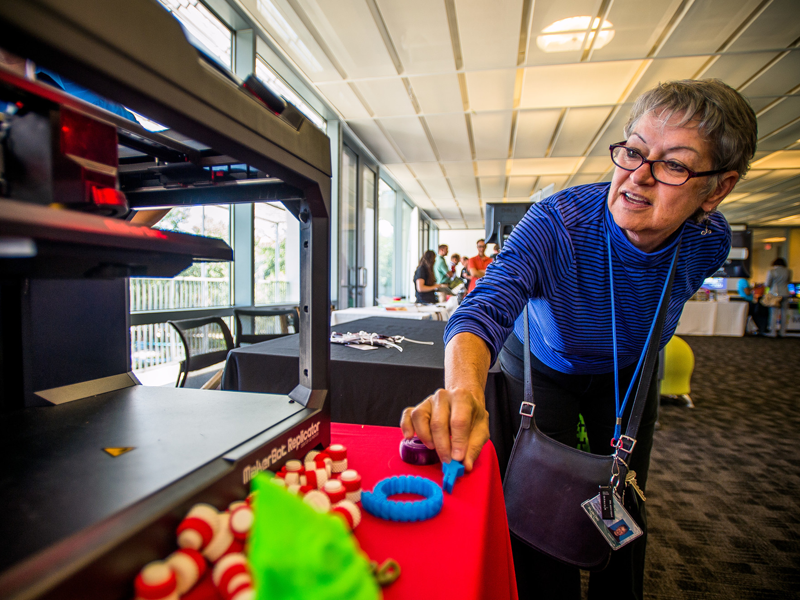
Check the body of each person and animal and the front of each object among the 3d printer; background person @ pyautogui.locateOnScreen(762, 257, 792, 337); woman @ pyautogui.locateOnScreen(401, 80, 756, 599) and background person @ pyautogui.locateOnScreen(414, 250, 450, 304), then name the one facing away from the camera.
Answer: background person @ pyautogui.locateOnScreen(762, 257, 792, 337)

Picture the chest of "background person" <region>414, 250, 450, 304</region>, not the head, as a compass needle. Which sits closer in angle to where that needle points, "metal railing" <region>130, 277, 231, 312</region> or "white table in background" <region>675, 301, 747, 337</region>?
the white table in background

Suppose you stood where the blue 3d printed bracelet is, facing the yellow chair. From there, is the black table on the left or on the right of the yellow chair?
left

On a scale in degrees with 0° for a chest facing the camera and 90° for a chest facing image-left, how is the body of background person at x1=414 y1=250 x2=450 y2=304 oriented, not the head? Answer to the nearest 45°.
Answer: approximately 270°

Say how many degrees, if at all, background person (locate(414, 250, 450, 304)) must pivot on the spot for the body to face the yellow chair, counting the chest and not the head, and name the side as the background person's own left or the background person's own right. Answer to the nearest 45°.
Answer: approximately 45° to the background person's own right

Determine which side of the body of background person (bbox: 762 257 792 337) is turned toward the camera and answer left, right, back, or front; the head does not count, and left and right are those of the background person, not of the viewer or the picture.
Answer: back

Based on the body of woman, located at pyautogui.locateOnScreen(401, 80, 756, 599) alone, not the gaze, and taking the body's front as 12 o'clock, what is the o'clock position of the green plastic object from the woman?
The green plastic object is roughly at 11 o'clock from the woman.

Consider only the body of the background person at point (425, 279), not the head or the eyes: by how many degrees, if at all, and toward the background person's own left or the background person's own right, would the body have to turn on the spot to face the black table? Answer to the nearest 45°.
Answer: approximately 90° to the background person's own right

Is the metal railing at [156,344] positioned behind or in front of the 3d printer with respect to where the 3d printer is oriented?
behind

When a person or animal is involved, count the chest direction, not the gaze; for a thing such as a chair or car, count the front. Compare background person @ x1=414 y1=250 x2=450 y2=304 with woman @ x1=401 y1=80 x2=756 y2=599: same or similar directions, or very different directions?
very different directions

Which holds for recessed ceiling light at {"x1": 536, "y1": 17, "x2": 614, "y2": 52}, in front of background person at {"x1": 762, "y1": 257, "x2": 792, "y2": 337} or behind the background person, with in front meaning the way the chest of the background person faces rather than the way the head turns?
behind

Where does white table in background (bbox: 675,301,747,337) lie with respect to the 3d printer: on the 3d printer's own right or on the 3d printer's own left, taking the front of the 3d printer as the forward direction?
on the 3d printer's own left

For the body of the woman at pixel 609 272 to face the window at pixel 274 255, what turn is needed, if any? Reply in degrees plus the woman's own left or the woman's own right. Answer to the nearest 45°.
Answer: approximately 90° to the woman's own right
